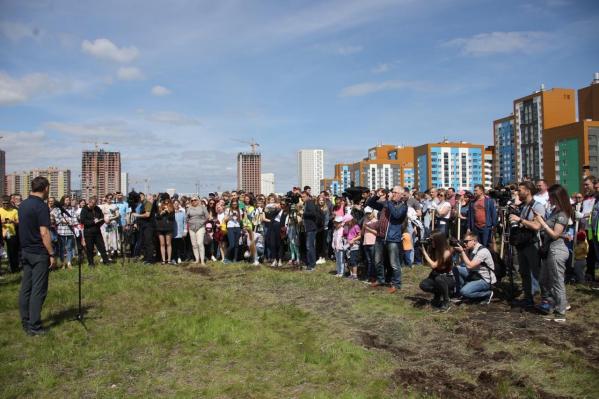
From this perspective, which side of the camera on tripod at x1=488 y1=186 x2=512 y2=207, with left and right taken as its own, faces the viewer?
left

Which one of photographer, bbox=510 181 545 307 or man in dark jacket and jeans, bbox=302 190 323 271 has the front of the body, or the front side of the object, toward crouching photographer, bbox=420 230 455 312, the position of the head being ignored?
photographer, bbox=510 181 545 307

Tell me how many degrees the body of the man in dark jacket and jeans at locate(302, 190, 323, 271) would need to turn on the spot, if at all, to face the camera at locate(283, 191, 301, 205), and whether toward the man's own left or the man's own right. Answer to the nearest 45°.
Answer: approximately 45° to the man's own right

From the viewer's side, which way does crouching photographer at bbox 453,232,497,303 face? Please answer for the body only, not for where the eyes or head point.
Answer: to the viewer's left

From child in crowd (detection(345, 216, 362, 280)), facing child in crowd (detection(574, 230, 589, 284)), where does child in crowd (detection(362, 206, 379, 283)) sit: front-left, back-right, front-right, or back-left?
front-right

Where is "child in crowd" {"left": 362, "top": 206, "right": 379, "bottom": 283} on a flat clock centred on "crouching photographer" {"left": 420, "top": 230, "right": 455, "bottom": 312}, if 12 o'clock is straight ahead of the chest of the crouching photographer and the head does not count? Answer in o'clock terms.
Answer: The child in crowd is roughly at 2 o'clock from the crouching photographer.

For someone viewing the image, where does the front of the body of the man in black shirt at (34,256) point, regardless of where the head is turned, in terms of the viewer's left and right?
facing away from the viewer and to the right of the viewer

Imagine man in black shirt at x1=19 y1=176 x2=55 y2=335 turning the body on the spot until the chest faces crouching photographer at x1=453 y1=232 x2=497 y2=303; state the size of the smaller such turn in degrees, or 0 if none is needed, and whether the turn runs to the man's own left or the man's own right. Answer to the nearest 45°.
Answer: approximately 45° to the man's own right

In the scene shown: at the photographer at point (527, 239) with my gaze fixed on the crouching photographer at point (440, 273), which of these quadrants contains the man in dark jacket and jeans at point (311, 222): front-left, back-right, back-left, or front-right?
front-right

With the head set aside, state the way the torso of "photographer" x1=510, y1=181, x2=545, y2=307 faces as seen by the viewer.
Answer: to the viewer's left

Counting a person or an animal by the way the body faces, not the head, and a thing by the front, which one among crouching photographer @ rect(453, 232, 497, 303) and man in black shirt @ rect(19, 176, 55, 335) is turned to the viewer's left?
the crouching photographer

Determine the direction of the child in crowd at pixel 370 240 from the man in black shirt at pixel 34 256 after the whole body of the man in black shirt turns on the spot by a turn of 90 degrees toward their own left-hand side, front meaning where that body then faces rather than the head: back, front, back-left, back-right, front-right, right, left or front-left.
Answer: back-right

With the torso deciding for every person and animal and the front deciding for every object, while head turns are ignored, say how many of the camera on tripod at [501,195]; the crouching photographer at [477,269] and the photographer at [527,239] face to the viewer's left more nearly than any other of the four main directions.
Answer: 3

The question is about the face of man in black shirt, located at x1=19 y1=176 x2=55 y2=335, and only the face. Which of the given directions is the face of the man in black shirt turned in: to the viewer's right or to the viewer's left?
to the viewer's right

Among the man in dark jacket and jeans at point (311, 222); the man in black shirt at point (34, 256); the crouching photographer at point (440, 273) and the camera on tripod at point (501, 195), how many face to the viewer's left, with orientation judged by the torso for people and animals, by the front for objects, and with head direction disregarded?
3
